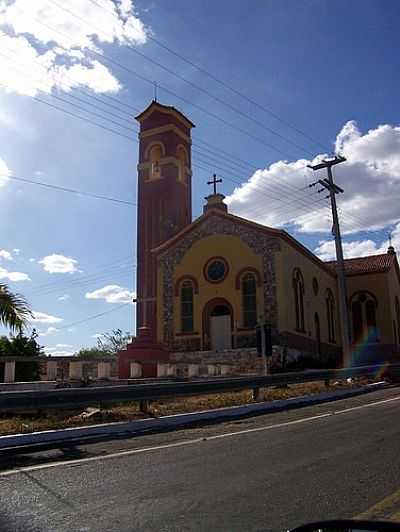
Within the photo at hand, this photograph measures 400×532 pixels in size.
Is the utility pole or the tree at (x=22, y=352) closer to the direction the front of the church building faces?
the tree

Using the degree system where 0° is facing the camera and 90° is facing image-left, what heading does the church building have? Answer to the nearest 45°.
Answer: approximately 45°

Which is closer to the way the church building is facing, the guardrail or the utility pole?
the guardrail

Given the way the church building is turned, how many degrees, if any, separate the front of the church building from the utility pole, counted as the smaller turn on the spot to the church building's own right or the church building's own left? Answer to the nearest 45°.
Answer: approximately 90° to the church building's own left
